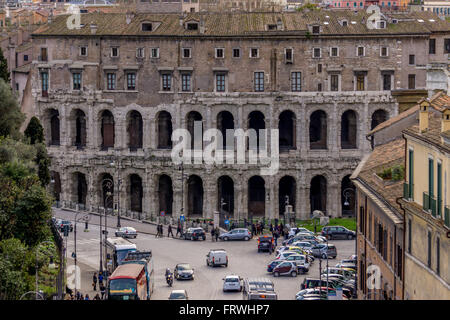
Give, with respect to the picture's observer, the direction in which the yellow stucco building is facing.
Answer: facing the viewer and to the left of the viewer
